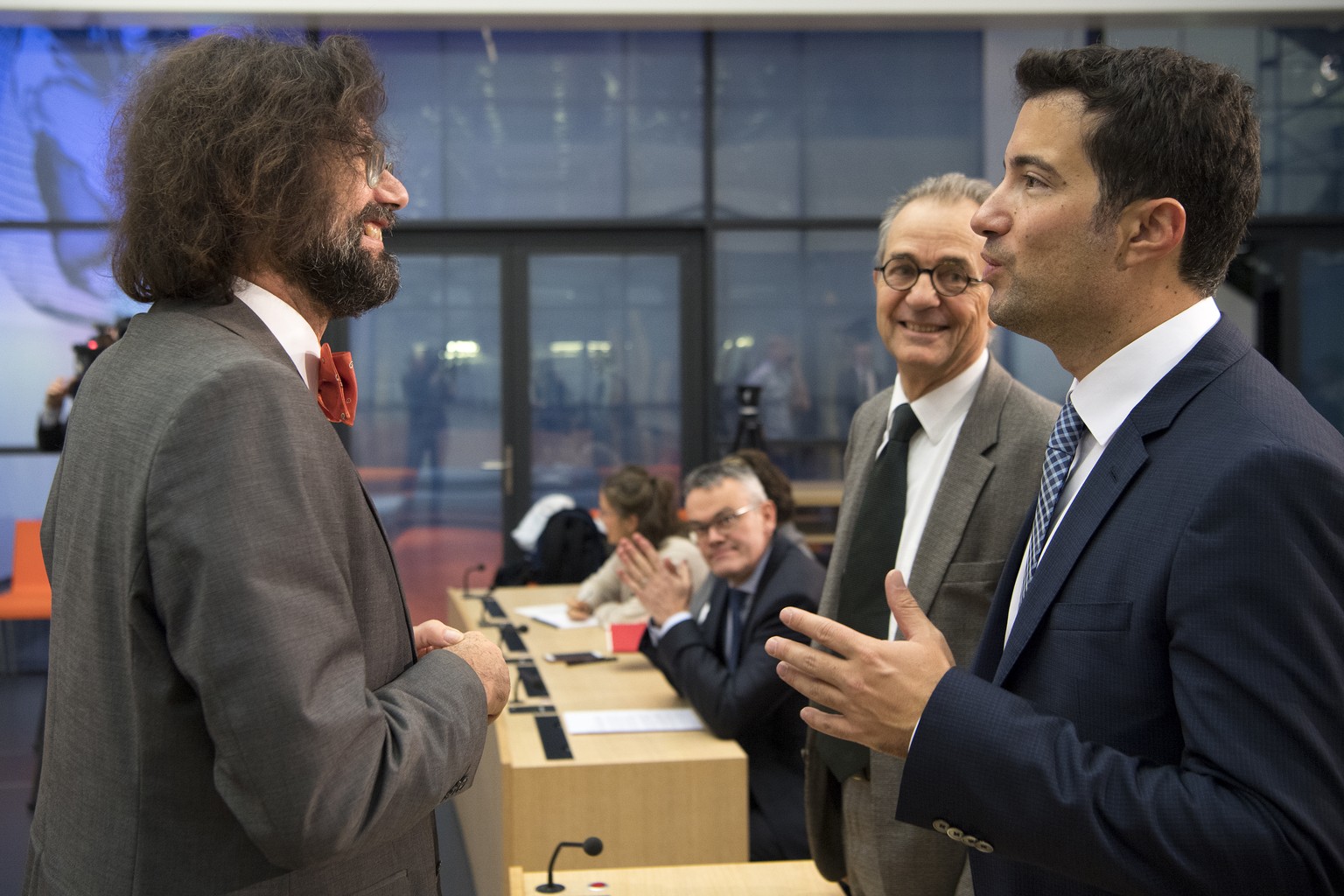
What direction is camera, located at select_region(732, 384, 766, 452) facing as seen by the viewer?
toward the camera

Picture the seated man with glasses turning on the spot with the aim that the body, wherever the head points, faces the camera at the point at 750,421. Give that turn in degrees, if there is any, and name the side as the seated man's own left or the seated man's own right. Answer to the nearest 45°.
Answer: approximately 135° to the seated man's own right

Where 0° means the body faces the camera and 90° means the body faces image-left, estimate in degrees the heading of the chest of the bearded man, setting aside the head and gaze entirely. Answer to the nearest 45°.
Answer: approximately 270°

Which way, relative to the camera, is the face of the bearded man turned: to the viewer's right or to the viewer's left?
to the viewer's right

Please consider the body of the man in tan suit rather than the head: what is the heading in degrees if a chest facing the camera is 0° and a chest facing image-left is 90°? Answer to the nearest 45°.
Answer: approximately 45°

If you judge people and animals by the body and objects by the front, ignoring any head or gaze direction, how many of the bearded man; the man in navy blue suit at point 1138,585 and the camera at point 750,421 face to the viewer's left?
1

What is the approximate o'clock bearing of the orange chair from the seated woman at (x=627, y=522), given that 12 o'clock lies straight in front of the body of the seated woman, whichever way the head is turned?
The orange chair is roughly at 1 o'clock from the seated woman.

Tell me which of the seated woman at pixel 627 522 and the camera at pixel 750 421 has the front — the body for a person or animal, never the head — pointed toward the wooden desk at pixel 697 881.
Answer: the camera

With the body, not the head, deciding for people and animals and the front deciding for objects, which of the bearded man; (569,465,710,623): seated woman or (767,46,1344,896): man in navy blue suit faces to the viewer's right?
the bearded man

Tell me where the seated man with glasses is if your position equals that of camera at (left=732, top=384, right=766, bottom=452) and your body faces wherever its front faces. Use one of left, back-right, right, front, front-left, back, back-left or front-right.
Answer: front

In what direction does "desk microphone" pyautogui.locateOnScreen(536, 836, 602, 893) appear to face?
to the viewer's right
